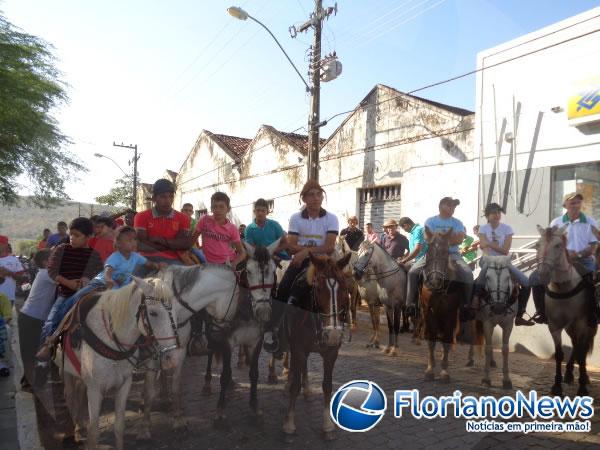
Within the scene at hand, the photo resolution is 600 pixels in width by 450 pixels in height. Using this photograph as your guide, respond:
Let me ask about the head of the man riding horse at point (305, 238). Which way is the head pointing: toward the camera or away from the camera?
toward the camera

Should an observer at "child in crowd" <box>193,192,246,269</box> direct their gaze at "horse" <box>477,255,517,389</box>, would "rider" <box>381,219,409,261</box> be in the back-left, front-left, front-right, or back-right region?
front-left

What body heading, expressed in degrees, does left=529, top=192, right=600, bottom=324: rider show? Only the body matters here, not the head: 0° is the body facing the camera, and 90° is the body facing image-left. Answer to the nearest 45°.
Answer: approximately 0°

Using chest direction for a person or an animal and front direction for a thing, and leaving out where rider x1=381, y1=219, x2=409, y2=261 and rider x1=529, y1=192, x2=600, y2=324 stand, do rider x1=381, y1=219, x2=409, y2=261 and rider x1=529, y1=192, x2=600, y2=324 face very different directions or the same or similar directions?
same or similar directions

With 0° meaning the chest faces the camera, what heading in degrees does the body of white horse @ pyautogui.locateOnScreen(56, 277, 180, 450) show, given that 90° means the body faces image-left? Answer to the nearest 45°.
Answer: approximately 315°

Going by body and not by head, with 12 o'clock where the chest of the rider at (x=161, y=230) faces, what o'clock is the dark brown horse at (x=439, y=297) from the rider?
The dark brown horse is roughly at 9 o'clock from the rider.

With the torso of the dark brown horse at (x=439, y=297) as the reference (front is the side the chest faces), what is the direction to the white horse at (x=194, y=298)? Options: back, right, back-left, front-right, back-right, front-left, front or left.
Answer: front-right

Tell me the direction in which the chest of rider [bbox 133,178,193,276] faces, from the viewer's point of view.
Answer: toward the camera

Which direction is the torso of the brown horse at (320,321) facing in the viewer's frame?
toward the camera

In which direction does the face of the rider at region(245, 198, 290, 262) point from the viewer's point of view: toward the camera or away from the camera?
toward the camera

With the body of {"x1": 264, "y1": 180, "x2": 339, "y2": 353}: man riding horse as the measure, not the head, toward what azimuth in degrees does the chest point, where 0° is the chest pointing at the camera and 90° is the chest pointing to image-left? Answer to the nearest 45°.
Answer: approximately 0°

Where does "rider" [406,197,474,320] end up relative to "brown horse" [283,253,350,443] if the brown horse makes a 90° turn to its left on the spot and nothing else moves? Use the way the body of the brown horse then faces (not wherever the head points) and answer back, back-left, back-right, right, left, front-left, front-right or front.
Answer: front-left

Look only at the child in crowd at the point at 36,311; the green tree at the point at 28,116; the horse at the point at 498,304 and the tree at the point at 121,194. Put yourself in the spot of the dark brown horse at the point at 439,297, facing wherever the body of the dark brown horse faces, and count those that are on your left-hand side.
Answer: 1

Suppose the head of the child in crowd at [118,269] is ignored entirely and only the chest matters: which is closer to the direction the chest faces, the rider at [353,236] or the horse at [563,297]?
the horse

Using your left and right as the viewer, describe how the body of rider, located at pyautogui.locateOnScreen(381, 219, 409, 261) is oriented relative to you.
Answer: facing the viewer and to the left of the viewer

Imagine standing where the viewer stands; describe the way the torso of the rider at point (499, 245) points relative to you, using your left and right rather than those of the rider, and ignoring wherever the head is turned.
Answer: facing the viewer

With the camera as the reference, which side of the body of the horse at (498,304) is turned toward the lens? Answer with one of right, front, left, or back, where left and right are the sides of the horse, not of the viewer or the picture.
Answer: front
